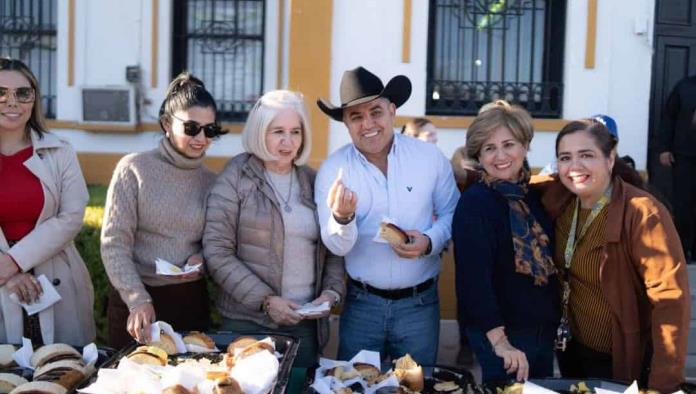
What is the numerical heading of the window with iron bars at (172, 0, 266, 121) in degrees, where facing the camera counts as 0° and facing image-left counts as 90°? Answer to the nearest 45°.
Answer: approximately 0°

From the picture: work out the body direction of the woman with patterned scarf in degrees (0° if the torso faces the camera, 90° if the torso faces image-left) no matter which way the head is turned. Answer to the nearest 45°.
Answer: approximately 315°

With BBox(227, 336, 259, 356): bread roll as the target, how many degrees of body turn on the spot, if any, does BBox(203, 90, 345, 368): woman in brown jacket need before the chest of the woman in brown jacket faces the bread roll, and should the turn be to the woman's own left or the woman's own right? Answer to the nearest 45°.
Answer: approximately 45° to the woman's own right

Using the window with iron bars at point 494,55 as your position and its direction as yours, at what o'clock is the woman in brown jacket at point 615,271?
The woman in brown jacket is roughly at 12 o'clock from the window with iron bars.

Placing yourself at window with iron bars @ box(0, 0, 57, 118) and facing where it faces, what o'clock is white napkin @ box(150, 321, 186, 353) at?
The white napkin is roughly at 12 o'clock from the window with iron bars.

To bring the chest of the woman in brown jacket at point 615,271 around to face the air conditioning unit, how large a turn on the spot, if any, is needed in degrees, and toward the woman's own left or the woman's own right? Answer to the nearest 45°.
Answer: approximately 90° to the woman's own right

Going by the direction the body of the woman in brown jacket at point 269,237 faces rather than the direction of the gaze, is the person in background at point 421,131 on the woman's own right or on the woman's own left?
on the woman's own left

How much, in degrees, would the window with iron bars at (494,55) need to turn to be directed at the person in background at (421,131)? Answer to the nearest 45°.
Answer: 0° — it already faces them

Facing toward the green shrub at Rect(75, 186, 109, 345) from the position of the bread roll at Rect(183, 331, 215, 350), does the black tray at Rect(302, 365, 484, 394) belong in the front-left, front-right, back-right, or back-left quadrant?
back-right

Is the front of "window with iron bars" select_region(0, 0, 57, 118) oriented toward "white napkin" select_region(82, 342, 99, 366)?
yes
